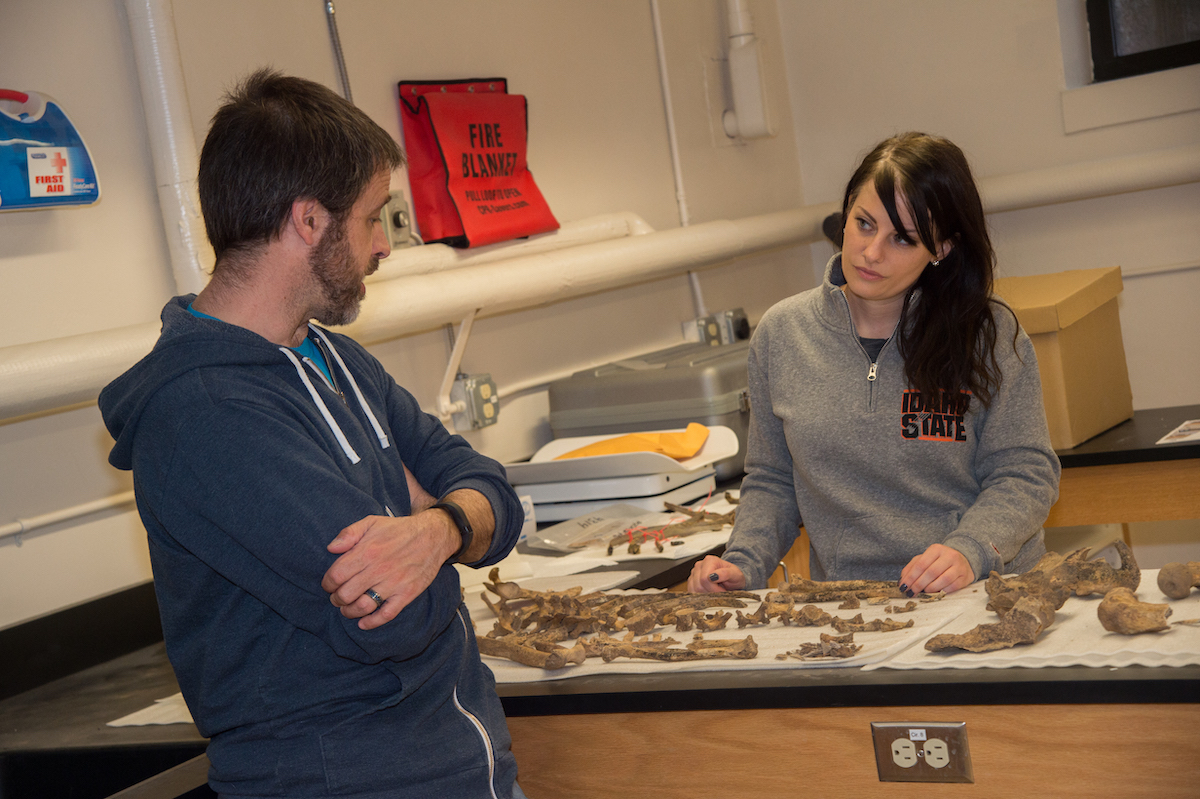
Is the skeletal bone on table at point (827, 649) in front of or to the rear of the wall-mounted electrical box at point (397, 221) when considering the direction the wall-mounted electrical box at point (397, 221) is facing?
in front

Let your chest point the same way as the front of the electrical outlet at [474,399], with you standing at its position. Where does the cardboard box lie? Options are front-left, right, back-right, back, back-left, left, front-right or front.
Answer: front-left

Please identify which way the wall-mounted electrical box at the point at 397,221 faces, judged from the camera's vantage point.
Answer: facing the viewer and to the right of the viewer

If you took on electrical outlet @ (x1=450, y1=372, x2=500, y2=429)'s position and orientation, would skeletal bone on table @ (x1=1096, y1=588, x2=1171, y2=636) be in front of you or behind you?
in front

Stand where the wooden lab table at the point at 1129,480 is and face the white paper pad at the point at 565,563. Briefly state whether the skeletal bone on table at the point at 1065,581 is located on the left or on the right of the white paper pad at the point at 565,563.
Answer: left

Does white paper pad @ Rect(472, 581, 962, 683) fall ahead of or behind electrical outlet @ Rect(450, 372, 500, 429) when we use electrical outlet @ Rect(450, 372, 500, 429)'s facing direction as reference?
ahead

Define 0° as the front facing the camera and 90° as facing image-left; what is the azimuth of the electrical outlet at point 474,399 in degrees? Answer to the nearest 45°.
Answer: approximately 315°
